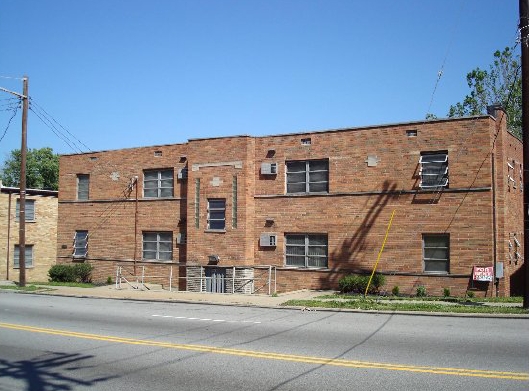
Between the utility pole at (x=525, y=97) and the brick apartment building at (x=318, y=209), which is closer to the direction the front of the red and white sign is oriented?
the utility pole

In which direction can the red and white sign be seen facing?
toward the camera

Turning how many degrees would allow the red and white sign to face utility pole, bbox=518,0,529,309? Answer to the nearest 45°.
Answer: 0° — it already faces it

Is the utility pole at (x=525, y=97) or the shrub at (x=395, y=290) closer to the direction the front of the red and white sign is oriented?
the utility pole
